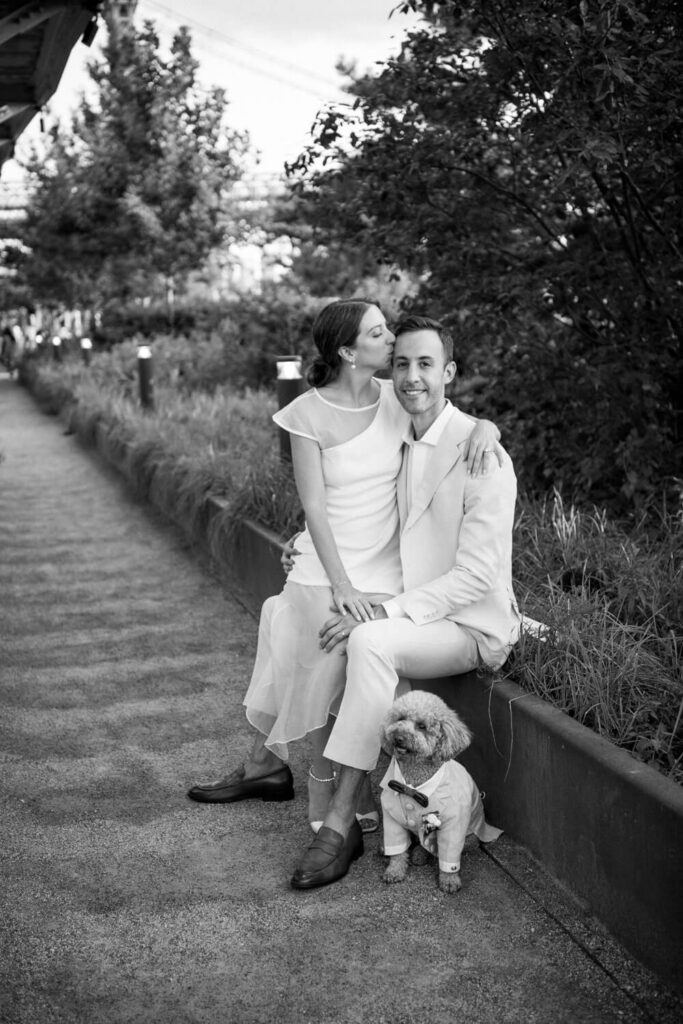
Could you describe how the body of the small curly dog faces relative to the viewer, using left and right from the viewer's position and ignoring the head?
facing the viewer and to the left of the viewer

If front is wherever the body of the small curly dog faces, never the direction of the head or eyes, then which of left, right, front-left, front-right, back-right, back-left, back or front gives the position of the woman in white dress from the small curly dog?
right

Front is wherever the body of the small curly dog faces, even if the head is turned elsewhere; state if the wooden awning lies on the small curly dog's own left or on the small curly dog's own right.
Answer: on the small curly dog's own right

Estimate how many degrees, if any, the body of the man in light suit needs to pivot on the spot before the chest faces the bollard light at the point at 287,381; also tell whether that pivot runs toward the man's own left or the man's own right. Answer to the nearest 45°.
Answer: approximately 135° to the man's own right

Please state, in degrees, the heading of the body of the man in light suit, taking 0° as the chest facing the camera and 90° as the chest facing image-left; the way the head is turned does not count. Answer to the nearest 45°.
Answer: approximately 45°

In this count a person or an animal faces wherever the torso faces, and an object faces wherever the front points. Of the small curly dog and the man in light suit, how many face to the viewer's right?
0

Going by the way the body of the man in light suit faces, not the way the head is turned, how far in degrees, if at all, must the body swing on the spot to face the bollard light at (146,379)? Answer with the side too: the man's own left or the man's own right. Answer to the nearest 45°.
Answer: approximately 135° to the man's own right

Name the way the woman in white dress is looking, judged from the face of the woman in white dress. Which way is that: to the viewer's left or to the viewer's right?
to the viewer's right

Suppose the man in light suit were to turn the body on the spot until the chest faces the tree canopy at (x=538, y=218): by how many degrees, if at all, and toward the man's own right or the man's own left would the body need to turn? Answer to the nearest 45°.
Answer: approximately 135° to the man's own right
